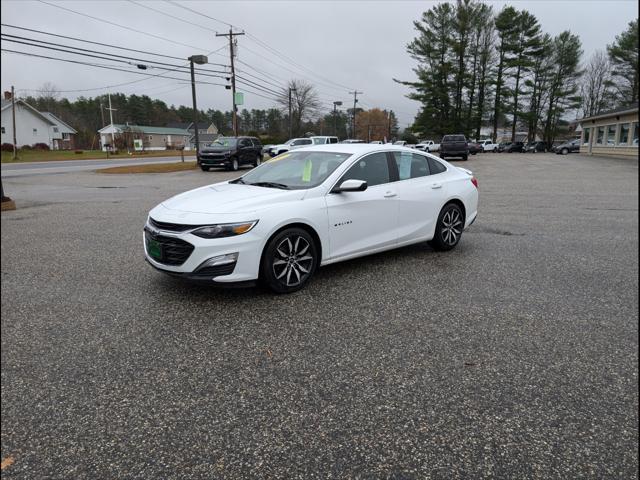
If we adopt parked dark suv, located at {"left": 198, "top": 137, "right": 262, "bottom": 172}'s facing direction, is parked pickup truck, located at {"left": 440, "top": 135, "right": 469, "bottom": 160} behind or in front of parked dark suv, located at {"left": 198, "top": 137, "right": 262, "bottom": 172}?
behind

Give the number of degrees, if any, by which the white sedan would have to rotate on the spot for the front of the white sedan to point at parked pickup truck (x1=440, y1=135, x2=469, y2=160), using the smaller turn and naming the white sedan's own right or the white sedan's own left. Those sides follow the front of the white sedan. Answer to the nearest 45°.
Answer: approximately 135° to the white sedan's own right

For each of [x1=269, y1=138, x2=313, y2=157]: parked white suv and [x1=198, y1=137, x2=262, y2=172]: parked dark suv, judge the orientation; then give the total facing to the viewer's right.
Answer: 0

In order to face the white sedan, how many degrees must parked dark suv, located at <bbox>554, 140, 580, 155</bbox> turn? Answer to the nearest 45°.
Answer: approximately 45° to its left

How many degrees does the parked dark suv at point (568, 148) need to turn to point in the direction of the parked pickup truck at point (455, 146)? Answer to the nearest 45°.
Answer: approximately 45° to its left

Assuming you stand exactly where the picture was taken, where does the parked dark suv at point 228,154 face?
facing the viewer and to the left of the viewer

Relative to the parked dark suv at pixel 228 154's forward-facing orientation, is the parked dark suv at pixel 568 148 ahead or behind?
behind

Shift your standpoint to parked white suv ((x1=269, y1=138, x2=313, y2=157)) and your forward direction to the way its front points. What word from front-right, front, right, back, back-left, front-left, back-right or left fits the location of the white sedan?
front-left

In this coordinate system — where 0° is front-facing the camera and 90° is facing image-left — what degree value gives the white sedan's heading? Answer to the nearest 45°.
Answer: approximately 45°

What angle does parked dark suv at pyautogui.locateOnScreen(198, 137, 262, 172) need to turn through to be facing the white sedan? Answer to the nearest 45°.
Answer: approximately 45° to its left

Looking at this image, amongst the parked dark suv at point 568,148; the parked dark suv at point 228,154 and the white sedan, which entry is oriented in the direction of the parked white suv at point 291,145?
the parked dark suv at point 568,148

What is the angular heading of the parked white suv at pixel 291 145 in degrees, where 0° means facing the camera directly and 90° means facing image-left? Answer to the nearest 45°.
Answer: approximately 45°

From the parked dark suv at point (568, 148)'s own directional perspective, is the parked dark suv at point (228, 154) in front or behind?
in front

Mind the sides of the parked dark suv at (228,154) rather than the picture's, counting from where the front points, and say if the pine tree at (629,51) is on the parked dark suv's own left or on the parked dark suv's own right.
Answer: on the parked dark suv's own left
